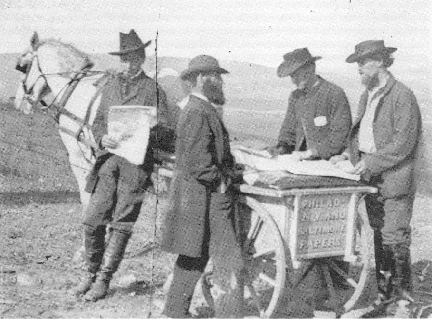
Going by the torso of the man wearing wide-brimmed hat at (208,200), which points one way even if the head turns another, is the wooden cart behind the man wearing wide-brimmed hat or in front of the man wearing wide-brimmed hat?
in front

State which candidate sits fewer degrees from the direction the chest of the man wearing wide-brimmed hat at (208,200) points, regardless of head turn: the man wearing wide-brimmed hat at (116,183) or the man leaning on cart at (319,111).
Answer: the man leaning on cart

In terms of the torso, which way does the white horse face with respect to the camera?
to the viewer's left

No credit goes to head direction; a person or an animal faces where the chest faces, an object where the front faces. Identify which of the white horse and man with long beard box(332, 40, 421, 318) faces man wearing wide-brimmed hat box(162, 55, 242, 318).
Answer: the man with long beard

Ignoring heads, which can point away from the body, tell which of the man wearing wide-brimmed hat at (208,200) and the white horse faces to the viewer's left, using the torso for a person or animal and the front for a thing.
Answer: the white horse

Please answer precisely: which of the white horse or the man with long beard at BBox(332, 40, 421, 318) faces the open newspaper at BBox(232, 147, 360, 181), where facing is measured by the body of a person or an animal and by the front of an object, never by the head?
the man with long beard

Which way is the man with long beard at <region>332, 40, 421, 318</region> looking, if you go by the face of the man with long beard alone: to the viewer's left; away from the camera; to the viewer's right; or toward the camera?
to the viewer's left

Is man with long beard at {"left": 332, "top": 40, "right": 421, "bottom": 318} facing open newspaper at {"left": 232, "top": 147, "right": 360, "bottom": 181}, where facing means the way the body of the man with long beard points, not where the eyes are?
yes

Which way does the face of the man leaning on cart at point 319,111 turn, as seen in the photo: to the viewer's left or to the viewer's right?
to the viewer's left

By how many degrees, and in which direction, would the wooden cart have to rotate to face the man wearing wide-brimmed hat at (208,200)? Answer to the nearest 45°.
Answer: approximately 45° to its left

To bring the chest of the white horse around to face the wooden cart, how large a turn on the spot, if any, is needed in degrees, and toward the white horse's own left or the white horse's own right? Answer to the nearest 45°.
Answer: approximately 135° to the white horse's own left

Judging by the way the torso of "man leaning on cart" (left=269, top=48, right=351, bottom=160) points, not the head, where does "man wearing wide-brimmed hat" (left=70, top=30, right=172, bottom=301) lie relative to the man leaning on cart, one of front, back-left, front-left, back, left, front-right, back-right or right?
front-right

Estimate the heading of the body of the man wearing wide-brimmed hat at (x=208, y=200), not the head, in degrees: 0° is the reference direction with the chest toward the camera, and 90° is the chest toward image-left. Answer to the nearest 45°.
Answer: approximately 270°

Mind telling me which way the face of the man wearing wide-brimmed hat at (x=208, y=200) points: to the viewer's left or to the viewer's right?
to the viewer's right

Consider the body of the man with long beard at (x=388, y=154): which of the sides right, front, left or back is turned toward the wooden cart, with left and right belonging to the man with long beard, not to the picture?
front

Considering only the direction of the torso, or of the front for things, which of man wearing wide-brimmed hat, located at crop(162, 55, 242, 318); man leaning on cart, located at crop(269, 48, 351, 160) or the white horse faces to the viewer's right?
the man wearing wide-brimmed hat

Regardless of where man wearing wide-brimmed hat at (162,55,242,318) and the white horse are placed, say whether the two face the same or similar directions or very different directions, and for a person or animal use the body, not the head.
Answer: very different directions
